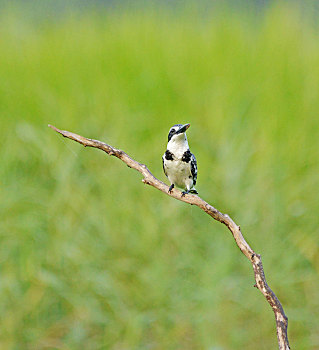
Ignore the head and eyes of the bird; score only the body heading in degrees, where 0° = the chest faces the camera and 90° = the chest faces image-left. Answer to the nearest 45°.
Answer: approximately 0°
